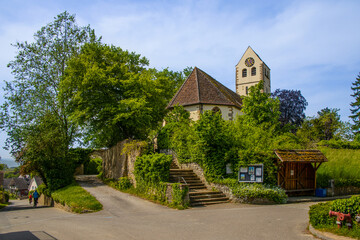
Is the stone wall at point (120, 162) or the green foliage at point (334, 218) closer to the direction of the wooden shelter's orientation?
the green foliage

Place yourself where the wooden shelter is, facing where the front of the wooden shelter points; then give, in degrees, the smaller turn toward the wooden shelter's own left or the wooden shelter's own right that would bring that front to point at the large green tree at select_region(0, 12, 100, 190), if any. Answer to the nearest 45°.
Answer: approximately 90° to the wooden shelter's own right

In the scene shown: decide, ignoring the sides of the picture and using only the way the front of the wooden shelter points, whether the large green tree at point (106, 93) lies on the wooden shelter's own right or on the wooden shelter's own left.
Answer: on the wooden shelter's own right

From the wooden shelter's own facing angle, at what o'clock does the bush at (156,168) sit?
The bush is roughly at 2 o'clock from the wooden shelter.

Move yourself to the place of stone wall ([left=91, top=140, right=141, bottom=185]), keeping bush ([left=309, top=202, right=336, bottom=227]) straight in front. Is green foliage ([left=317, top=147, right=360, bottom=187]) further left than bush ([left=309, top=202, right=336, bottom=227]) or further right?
left

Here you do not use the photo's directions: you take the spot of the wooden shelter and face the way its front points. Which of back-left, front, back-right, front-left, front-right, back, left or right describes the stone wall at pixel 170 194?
front-right

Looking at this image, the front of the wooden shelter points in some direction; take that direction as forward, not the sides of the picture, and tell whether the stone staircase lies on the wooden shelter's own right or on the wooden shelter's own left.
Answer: on the wooden shelter's own right

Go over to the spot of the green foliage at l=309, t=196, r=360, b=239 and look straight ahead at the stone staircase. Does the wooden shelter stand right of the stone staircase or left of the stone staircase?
right

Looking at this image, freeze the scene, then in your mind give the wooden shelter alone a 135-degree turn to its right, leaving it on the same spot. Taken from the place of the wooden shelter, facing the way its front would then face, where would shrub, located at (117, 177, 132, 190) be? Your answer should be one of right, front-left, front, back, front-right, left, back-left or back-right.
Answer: front-left

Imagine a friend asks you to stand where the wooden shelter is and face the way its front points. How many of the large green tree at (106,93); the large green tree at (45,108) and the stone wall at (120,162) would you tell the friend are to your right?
3

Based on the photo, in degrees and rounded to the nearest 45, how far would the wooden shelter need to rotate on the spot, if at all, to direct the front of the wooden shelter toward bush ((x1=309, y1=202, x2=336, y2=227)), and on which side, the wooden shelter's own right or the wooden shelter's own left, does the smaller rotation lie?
0° — it already faces it

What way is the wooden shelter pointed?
toward the camera

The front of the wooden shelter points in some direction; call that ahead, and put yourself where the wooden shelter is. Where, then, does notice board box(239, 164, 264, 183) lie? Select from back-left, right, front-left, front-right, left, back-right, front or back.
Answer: front-right
